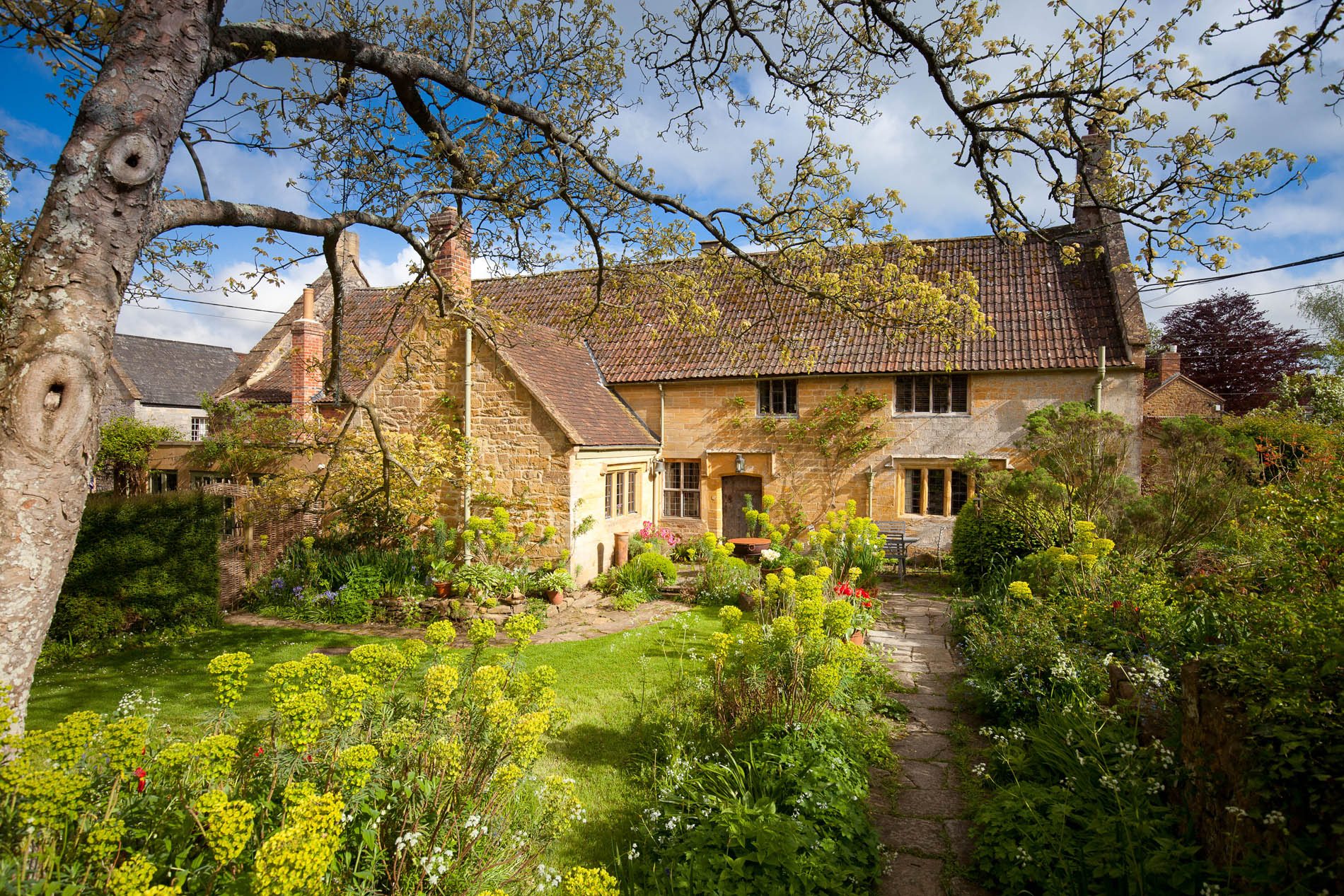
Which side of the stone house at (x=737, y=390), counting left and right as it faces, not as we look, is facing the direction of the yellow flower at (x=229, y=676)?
front

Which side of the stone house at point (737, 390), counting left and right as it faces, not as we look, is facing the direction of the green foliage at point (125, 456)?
right

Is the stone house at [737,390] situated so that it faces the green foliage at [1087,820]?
yes

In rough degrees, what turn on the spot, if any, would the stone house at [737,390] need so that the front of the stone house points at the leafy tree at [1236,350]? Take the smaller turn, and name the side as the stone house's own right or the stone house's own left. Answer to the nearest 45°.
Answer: approximately 135° to the stone house's own left

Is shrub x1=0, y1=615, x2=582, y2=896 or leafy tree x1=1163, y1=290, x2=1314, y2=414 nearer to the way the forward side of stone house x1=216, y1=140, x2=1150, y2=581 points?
the shrub

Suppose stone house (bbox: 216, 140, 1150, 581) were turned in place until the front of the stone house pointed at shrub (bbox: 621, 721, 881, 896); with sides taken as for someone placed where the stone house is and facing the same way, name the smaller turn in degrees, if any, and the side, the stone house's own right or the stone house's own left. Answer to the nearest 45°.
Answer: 0° — it already faces it

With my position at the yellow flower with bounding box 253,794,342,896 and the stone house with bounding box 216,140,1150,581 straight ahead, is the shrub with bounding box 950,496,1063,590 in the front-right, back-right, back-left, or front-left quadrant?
front-right

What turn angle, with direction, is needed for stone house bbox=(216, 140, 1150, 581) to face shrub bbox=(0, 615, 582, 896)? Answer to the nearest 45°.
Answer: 0° — it already faces it

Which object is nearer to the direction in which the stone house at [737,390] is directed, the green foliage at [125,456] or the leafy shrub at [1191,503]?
the leafy shrub

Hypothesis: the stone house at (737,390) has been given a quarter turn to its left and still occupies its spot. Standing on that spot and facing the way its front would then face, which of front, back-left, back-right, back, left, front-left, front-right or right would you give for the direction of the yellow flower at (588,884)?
right

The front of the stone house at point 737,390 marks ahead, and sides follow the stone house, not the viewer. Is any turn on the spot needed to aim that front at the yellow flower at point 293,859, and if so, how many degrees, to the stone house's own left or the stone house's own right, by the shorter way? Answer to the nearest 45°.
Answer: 0° — it already faces it

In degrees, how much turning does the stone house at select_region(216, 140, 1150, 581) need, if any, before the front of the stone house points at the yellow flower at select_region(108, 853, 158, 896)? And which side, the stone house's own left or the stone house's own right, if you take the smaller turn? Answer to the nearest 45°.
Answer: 0° — it already faces it

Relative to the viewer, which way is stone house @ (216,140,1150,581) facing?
toward the camera

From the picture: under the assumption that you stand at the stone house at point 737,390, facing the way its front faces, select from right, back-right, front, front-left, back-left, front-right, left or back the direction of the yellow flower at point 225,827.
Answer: front
